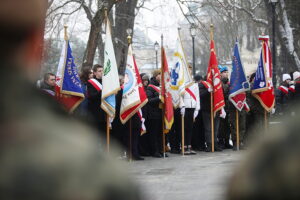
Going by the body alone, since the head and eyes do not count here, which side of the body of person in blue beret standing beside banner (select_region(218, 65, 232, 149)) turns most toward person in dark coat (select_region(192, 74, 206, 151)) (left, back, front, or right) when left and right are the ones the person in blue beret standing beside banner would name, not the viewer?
right

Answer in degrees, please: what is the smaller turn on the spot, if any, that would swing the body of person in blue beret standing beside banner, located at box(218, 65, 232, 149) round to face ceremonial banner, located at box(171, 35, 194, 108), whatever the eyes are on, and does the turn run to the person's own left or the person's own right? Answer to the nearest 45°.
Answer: approximately 90° to the person's own right

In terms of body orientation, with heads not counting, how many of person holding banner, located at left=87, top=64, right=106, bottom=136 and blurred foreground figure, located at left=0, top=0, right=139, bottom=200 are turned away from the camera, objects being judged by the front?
1

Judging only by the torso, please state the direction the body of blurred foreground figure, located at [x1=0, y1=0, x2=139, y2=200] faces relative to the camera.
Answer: away from the camera

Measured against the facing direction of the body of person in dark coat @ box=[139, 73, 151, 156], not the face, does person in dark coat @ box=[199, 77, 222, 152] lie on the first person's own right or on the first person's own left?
on the first person's own left

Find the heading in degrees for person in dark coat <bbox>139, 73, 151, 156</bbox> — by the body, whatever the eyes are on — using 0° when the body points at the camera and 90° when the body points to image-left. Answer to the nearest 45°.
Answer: approximately 315°

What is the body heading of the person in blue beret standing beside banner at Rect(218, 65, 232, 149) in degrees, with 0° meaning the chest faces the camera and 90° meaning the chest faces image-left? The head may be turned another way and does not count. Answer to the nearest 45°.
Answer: approximately 315°

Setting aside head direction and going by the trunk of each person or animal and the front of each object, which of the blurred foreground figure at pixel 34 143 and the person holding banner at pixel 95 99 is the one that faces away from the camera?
the blurred foreground figure

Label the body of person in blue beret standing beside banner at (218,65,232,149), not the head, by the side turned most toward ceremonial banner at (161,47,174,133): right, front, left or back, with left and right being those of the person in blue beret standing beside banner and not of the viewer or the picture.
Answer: right

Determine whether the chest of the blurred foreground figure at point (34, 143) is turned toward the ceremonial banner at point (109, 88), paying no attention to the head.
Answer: yes
